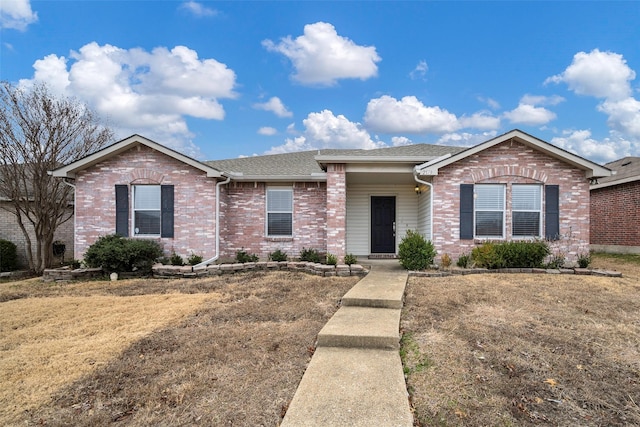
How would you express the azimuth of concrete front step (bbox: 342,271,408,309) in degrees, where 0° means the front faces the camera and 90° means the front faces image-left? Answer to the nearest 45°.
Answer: approximately 0°

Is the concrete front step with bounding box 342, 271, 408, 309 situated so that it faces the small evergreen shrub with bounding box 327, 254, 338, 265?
no

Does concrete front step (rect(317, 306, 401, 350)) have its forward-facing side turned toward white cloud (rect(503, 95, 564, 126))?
no

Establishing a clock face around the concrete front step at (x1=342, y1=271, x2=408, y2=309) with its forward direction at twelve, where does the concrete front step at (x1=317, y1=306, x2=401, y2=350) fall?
the concrete front step at (x1=317, y1=306, x2=401, y2=350) is roughly at 12 o'clock from the concrete front step at (x1=342, y1=271, x2=408, y2=309).

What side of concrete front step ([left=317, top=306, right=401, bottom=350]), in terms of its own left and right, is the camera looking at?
front

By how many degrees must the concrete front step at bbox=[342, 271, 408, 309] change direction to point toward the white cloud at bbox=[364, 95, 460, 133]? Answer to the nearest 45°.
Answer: approximately 180°

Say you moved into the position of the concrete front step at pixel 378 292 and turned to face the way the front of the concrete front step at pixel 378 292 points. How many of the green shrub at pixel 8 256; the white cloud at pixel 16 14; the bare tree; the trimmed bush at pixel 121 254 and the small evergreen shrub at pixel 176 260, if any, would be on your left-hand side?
0

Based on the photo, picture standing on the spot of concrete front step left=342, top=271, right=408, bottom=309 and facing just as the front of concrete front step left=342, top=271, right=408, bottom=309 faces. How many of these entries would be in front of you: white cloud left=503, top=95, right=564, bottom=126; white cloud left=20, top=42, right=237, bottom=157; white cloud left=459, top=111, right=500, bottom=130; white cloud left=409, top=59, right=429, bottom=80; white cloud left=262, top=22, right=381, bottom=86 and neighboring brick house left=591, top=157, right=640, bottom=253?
0

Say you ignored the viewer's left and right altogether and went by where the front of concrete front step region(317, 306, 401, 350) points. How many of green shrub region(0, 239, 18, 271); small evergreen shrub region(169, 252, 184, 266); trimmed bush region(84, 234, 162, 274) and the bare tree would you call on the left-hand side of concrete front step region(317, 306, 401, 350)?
0

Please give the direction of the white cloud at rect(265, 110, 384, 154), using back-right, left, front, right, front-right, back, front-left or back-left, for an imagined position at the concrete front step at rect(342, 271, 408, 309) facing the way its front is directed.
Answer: back

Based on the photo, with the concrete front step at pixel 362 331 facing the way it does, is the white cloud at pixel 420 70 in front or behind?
behind

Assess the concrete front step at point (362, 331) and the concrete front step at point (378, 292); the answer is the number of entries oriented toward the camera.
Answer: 2

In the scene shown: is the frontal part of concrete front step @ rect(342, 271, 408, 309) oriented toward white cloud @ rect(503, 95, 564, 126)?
no

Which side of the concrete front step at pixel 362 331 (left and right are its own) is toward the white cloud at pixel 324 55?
back

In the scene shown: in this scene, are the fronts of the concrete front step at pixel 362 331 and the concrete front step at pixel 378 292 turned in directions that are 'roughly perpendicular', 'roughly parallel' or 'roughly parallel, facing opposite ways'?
roughly parallel
